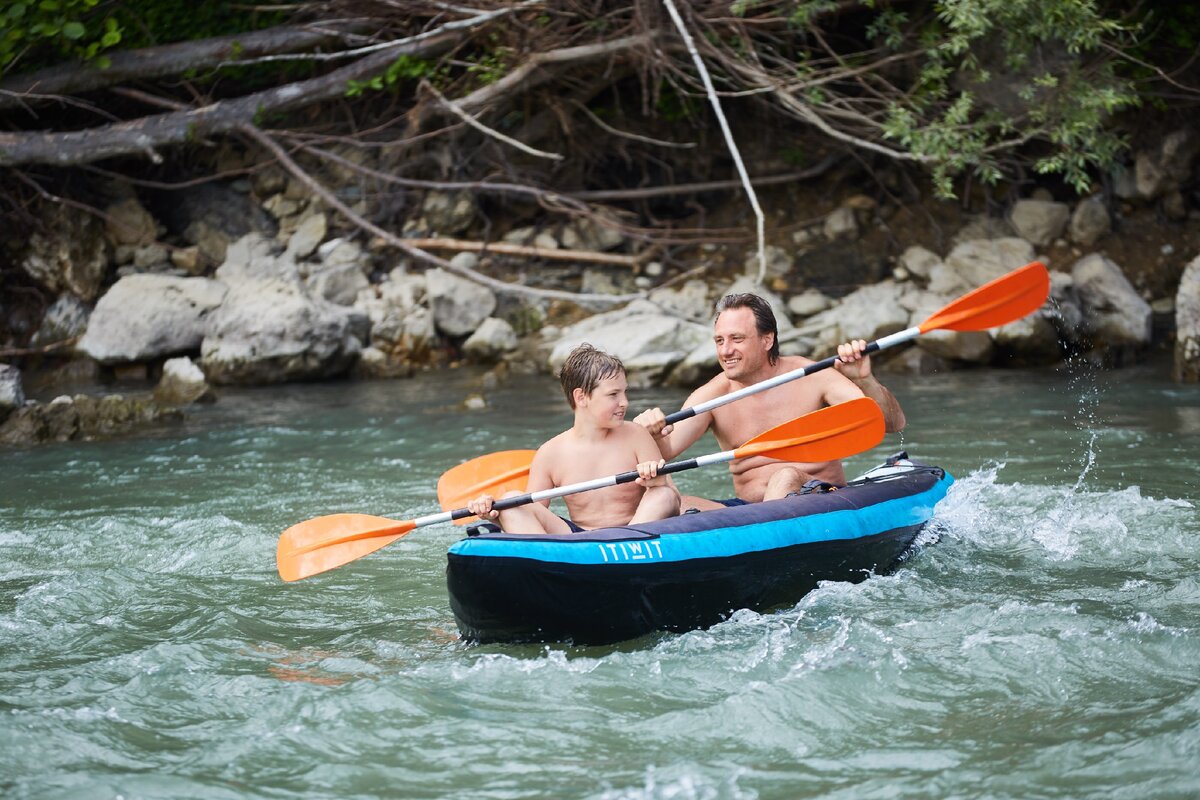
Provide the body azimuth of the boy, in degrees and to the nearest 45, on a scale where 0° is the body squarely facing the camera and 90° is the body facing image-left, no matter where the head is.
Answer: approximately 0°

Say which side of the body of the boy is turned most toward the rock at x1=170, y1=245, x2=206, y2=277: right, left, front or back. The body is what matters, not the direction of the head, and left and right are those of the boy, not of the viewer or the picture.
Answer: back

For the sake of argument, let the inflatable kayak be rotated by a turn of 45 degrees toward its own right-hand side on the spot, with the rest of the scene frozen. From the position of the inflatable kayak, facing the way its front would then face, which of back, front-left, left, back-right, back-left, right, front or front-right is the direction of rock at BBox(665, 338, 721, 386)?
right

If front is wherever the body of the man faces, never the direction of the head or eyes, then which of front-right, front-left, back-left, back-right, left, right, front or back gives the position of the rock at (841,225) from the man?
back-right

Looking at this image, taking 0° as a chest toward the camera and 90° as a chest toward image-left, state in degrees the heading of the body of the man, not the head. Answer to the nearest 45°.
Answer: approximately 45°

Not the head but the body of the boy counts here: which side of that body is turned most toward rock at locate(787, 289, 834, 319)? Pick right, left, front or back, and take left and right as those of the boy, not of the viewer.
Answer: back

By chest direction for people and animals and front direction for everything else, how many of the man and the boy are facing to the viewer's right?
0

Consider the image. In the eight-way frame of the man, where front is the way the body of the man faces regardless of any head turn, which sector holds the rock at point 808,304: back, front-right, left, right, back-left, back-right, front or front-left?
back-right

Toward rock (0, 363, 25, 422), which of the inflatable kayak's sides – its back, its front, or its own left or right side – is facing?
right

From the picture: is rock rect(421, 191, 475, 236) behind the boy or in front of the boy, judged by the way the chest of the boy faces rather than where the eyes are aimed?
behind

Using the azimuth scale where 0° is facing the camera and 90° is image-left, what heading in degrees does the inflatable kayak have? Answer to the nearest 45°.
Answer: approximately 45°

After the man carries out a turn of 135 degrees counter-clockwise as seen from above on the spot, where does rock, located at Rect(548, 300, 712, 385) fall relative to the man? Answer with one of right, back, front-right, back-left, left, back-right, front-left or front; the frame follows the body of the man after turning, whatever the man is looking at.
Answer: left

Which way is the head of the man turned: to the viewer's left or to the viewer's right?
to the viewer's left
